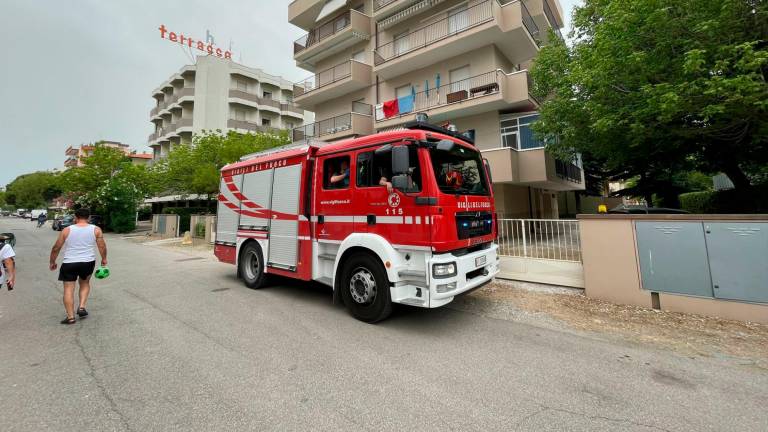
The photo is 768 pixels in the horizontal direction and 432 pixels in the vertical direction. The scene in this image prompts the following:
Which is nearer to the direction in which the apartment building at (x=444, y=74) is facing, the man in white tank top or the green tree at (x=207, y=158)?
the man in white tank top

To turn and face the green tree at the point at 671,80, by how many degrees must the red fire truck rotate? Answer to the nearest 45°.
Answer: approximately 45° to its left

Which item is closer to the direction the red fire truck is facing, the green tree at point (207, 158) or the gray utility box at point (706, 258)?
the gray utility box

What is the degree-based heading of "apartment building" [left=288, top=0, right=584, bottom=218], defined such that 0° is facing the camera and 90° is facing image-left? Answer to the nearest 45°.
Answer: approximately 45°
